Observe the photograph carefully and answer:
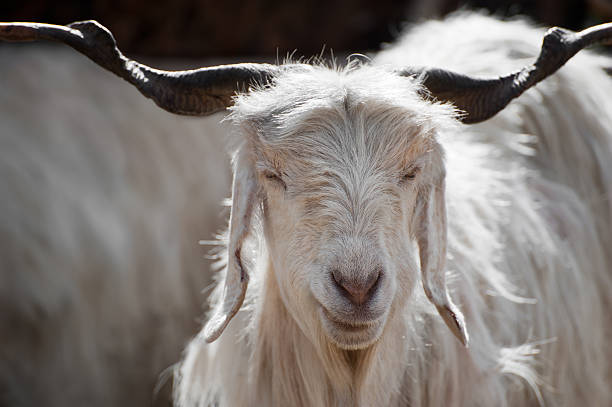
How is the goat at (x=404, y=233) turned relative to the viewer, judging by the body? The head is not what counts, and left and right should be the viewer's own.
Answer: facing the viewer and to the left of the viewer

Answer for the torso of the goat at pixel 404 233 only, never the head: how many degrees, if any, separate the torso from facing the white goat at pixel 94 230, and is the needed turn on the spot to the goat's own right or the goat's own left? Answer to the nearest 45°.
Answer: approximately 90° to the goat's own right
